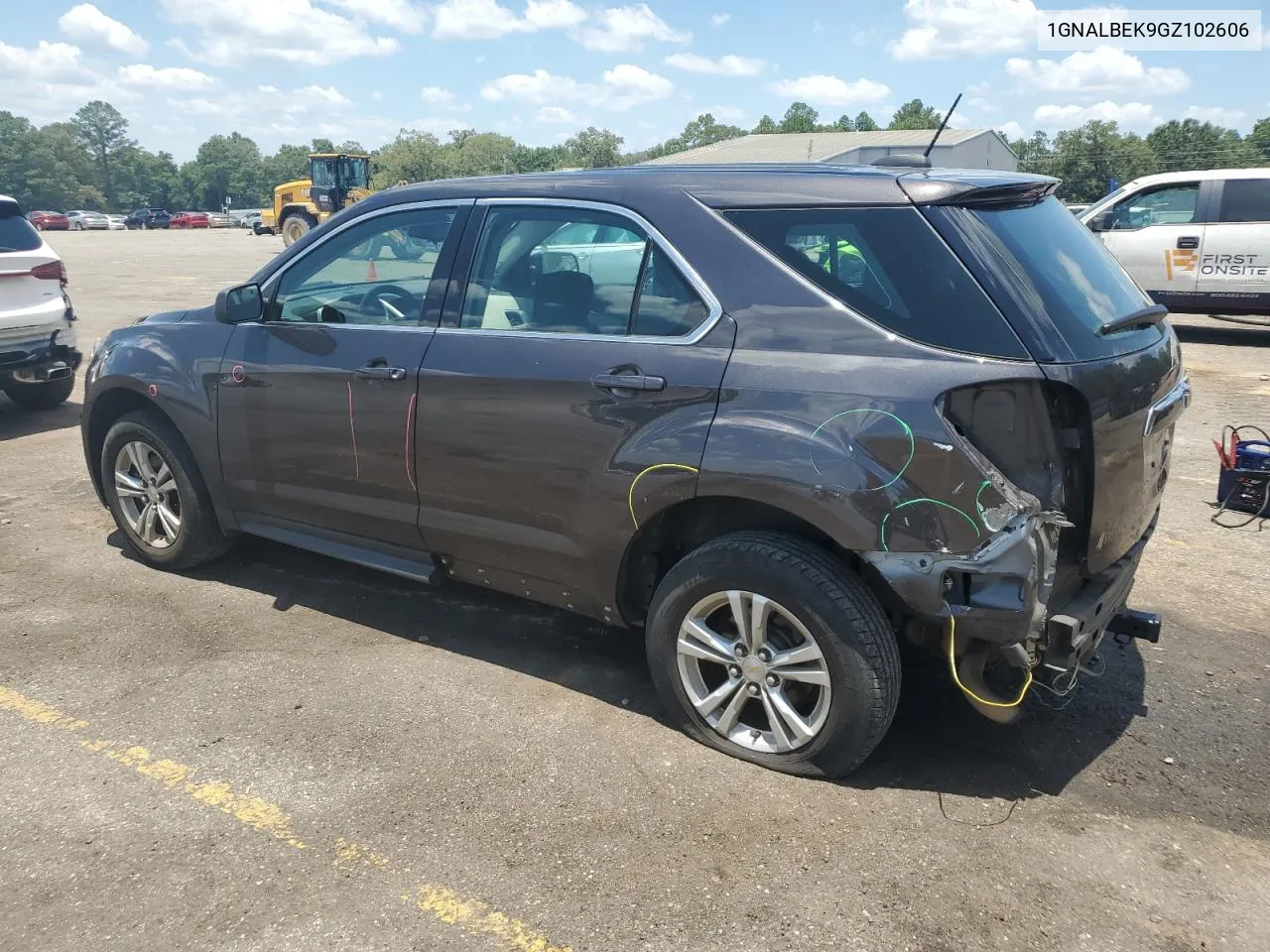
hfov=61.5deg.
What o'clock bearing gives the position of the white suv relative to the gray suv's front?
The white suv is roughly at 12 o'clock from the gray suv.

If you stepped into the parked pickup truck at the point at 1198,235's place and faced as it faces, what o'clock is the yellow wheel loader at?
The yellow wheel loader is roughly at 1 o'clock from the parked pickup truck.

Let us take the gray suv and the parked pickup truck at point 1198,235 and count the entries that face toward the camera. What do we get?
0

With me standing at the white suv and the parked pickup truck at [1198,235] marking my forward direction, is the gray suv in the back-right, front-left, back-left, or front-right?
front-right

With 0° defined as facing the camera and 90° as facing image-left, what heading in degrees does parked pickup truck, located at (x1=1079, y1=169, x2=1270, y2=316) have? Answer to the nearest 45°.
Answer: approximately 90°

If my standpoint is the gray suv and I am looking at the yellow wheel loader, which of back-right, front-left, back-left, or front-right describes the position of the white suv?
front-left

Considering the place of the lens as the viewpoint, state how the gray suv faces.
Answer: facing away from the viewer and to the left of the viewer

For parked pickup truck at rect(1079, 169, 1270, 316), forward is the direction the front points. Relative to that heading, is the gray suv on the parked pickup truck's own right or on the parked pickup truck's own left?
on the parked pickup truck's own left

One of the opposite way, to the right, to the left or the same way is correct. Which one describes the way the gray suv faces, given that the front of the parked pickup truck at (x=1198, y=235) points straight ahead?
the same way

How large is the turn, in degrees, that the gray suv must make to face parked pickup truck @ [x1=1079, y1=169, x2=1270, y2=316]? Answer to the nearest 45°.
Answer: approximately 90° to its right

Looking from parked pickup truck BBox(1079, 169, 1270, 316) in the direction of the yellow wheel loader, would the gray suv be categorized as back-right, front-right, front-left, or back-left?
back-left

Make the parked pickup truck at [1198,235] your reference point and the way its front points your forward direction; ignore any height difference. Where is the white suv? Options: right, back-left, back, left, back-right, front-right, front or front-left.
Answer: front-left

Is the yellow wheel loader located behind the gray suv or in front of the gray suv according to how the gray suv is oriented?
in front

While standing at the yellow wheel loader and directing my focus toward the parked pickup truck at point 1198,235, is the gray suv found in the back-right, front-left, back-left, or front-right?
front-right

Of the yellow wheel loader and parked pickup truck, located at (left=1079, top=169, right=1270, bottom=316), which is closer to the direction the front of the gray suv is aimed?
the yellow wheel loader
